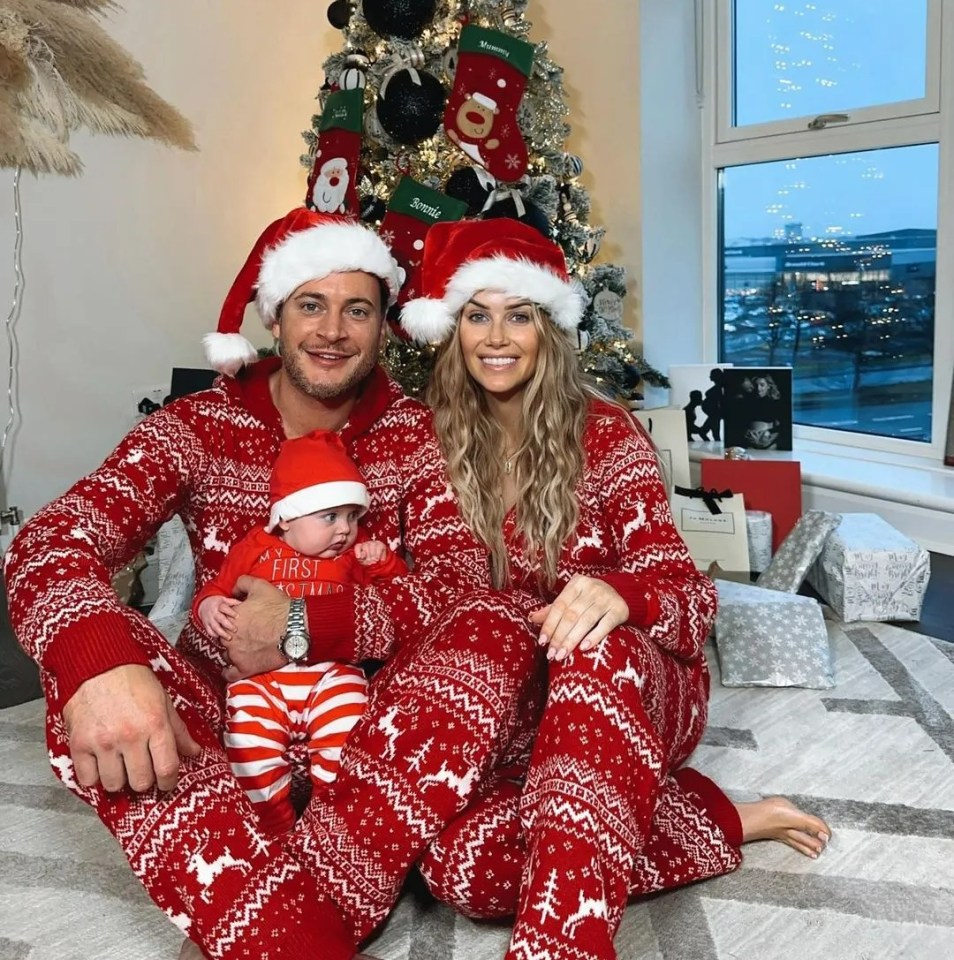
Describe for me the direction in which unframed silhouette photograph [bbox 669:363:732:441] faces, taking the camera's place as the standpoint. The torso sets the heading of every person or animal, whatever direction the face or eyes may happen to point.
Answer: facing the viewer

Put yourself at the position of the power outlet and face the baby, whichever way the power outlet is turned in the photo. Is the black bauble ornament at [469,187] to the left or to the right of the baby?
left

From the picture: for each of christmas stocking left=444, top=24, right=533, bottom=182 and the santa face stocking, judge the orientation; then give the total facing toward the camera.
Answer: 2

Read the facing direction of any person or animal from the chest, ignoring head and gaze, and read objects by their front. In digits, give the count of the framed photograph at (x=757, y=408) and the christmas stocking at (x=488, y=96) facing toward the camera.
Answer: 2

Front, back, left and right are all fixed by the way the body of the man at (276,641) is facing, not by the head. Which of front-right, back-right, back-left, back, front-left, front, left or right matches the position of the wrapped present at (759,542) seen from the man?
back-left

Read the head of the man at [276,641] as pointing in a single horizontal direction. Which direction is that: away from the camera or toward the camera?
toward the camera

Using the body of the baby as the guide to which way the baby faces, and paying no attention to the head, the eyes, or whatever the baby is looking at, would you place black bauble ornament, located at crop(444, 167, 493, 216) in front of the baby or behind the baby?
behind

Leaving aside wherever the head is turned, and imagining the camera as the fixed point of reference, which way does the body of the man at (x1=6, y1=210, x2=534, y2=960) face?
toward the camera

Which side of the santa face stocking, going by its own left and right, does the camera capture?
front

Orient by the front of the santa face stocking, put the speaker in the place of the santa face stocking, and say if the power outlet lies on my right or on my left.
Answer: on my right

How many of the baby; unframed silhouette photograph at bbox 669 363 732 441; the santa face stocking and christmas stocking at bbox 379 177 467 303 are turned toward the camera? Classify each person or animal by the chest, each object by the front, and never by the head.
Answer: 4

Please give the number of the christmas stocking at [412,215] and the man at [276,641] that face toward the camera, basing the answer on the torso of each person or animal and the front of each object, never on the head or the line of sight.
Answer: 2

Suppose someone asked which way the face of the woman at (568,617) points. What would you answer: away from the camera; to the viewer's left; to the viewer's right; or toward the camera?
toward the camera

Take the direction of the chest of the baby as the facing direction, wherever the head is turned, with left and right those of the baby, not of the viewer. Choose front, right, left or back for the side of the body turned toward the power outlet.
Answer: back
